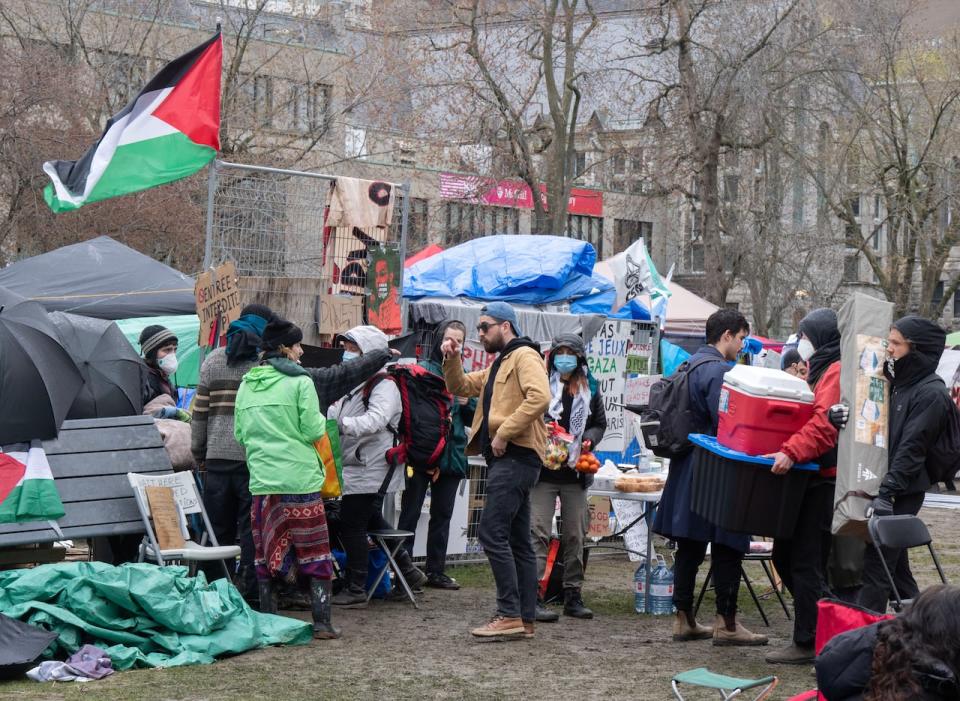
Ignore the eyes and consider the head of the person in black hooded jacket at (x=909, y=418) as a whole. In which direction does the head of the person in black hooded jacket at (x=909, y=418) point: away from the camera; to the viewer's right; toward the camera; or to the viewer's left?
to the viewer's left

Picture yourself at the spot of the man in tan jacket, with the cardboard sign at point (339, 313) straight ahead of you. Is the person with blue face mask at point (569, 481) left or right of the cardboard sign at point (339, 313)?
right

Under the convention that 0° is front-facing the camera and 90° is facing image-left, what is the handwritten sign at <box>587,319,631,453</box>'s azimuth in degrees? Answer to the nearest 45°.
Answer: approximately 0°

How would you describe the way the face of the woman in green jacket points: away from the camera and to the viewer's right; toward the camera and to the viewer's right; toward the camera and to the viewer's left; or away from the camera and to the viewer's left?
away from the camera and to the viewer's right

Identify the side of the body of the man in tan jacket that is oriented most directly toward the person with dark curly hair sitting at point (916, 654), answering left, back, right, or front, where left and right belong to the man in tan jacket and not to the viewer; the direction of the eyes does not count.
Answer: left

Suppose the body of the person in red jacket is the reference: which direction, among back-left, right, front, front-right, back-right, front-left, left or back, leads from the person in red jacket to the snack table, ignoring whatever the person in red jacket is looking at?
front-right

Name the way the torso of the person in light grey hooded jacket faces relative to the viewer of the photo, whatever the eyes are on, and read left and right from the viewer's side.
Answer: facing to the left of the viewer

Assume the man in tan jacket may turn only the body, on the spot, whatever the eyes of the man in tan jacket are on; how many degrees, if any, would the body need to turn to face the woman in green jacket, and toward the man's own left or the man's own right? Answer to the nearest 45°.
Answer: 0° — they already face them

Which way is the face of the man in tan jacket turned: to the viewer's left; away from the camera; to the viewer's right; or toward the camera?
to the viewer's left

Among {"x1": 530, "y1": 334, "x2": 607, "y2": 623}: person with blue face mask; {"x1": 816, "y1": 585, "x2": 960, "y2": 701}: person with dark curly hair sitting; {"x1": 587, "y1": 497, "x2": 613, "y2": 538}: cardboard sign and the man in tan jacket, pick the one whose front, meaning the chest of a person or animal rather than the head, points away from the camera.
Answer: the person with dark curly hair sitting

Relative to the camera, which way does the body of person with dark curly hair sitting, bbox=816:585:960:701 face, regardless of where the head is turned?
away from the camera

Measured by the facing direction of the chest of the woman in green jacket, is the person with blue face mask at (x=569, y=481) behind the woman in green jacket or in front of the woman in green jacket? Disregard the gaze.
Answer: in front

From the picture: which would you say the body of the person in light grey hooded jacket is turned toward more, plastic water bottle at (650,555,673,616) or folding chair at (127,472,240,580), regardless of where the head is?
the folding chair

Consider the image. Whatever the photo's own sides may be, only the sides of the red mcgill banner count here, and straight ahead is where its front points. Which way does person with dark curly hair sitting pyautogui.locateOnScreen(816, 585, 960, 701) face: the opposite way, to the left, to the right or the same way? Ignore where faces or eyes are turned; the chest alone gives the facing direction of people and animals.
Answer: the opposite way

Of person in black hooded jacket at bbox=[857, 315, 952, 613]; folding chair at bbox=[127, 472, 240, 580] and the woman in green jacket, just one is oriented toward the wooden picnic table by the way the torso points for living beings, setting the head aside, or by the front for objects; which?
the person in black hooded jacket
